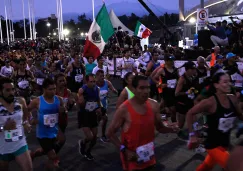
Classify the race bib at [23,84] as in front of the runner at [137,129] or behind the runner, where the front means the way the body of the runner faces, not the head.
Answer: behind

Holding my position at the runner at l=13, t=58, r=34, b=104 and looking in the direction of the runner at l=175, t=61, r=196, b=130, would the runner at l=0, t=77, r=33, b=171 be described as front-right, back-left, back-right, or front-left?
front-right

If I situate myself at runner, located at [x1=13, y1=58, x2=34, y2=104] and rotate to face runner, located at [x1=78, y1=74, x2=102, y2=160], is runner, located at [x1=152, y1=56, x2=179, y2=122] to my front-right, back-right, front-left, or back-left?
front-left

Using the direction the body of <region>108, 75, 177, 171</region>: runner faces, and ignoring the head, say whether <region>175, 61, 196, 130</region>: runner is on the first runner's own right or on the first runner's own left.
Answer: on the first runner's own left

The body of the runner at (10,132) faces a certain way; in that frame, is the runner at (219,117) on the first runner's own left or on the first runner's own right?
on the first runner's own left

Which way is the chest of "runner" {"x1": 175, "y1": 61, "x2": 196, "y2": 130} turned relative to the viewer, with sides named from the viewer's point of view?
facing the viewer and to the right of the viewer

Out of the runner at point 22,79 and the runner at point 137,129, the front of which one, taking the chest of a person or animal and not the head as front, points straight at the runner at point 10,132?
the runner at point 22,79

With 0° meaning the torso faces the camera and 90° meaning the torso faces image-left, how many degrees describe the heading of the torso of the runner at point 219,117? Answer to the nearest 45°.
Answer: approximately 315°

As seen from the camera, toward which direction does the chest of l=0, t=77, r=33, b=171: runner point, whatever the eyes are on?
toward the camera

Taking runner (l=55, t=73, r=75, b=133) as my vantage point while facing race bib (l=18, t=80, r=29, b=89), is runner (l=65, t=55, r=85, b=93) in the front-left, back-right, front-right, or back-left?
front-right

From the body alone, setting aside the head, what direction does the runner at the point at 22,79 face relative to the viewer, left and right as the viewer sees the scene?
facing the viewer

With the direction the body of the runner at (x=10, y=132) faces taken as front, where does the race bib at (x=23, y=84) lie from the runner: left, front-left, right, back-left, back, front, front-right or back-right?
back

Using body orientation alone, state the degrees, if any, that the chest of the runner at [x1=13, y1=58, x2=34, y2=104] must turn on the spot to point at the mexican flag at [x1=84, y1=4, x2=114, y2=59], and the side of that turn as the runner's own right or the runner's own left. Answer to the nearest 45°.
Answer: approximately 90° to the runner's own left

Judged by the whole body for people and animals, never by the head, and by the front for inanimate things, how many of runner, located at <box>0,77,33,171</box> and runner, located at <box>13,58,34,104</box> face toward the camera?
2

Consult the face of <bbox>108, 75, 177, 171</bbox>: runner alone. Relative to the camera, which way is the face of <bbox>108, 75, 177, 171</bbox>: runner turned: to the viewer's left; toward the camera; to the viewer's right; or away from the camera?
toward the camera
